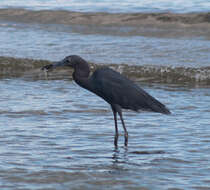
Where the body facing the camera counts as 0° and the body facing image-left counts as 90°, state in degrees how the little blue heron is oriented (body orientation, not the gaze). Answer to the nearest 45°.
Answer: approximately 90°
